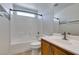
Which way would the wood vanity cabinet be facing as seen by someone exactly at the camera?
facing the viewer and to the left of the viewer
